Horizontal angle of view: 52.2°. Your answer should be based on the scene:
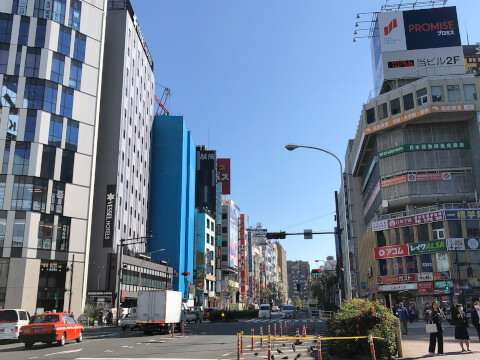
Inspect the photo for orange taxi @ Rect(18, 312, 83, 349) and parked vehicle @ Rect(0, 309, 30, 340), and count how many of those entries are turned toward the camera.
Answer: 0

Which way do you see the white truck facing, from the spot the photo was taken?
facing away from the viewer and to the right of the viewer

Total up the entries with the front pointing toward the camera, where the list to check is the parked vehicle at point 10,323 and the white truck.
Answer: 0

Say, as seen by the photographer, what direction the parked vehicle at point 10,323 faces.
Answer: facing away from the viewer and to the right of the viewer

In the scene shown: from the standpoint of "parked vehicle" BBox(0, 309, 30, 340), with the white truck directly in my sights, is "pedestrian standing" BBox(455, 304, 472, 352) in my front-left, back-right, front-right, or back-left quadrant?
front-right
